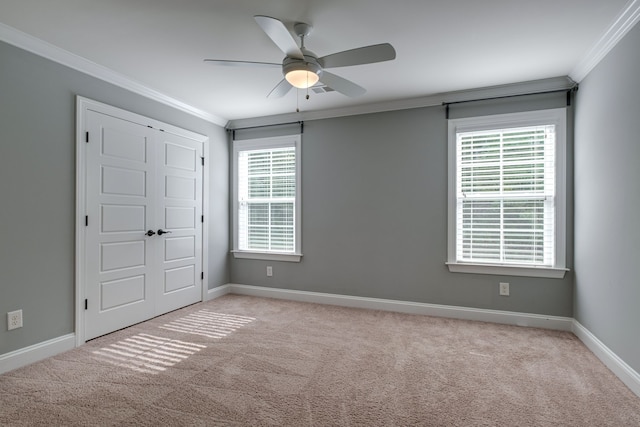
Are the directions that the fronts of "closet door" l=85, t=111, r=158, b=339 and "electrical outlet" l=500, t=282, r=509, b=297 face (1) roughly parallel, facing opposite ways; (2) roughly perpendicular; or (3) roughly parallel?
roughly perpendicular

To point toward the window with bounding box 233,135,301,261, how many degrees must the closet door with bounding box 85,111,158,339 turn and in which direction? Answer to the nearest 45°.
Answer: approximately 45° to its left

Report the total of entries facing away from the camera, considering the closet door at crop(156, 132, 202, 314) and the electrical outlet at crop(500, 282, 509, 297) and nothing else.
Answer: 0

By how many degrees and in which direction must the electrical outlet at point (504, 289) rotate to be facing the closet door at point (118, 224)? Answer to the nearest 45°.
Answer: approximately 45° to its right

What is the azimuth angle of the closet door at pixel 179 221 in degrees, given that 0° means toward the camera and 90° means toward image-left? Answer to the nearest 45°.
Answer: approximately 315°

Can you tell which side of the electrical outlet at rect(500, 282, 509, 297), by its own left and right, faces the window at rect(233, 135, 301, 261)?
right

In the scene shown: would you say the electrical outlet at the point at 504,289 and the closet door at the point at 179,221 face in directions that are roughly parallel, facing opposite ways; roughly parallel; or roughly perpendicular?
roughly perpendicular

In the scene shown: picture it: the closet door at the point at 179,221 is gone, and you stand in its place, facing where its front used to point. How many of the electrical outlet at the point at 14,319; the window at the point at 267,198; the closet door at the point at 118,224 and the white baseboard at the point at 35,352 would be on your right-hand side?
3

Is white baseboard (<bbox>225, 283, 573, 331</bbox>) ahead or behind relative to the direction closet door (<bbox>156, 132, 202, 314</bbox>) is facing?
ahead

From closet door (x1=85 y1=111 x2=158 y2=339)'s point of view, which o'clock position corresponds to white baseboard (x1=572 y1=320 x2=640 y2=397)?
The white baseboard is roughly at 12 o'clock from the closet door.

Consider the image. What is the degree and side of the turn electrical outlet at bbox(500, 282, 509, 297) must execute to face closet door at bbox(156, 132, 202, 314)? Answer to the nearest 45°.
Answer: approximately 90° to its right

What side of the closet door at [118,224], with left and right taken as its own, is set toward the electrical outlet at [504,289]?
front

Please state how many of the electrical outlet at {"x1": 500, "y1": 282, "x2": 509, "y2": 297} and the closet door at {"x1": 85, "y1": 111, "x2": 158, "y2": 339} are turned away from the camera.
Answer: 0

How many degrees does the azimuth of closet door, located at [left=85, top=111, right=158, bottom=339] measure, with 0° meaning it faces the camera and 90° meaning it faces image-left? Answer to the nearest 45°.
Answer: approximately 315°
